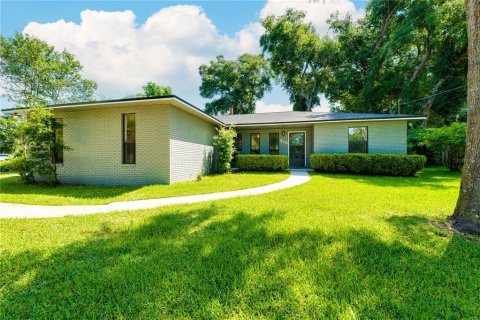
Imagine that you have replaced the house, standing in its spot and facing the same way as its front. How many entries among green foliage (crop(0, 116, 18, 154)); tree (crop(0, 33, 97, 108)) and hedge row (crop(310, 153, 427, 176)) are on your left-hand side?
1

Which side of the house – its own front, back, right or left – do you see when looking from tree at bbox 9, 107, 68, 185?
right

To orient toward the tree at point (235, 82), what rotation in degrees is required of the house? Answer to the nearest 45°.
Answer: approximately 180°

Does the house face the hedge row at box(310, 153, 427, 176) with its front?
no

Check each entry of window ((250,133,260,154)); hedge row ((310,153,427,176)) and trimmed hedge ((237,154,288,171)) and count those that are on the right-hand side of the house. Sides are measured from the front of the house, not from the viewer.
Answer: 0

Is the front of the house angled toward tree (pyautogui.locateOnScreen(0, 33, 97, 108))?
no

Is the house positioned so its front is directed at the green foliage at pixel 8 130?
no

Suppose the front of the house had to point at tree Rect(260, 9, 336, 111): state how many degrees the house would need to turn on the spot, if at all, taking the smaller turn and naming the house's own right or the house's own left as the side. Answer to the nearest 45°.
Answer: approximately 135° to the house's own left

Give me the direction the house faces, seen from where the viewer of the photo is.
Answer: facing the viewer

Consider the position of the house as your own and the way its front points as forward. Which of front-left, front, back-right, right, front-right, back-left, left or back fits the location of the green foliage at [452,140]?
left

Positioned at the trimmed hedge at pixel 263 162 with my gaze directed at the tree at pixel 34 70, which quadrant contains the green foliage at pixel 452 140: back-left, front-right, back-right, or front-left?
back-right
